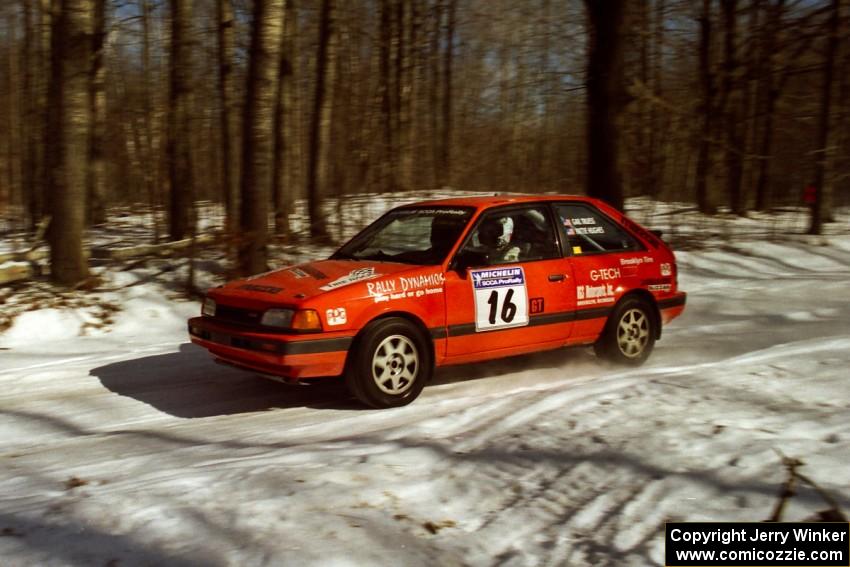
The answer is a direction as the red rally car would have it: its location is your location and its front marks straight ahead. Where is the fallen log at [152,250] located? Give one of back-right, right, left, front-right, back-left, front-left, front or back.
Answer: right

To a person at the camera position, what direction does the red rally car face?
facing the viewer and to the left of the viewer

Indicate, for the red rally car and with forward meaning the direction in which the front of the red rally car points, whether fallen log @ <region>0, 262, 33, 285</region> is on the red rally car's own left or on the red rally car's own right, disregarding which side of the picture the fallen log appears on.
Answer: on the red rally car's own right
